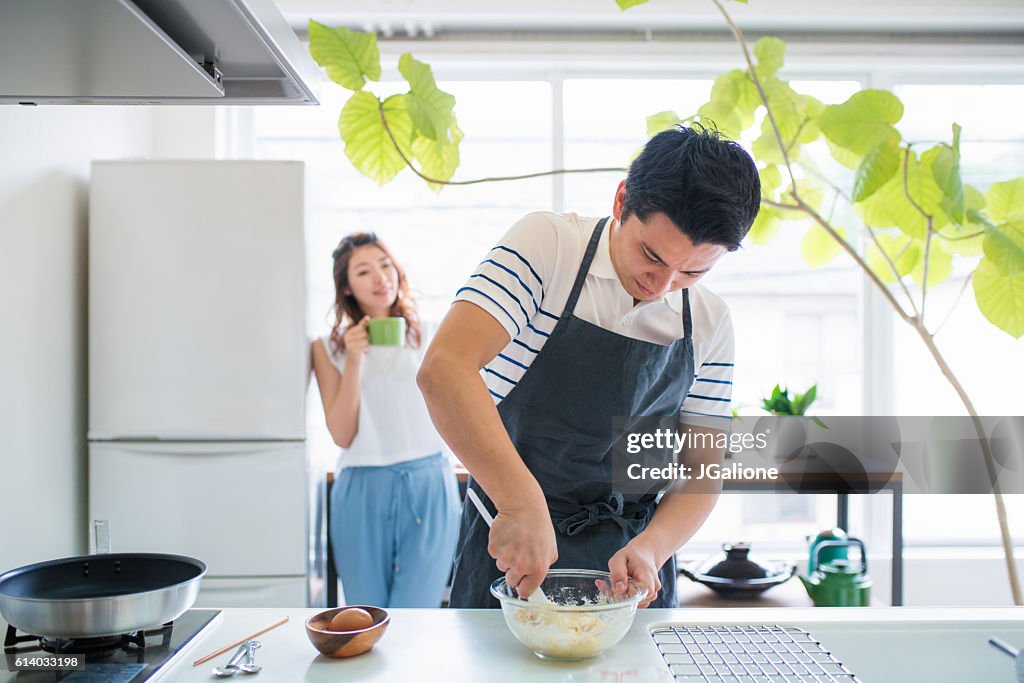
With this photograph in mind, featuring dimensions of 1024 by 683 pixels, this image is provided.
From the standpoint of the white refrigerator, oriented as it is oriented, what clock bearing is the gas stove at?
The gas stove is roughly at 12 o'clock from the white refrigerator.

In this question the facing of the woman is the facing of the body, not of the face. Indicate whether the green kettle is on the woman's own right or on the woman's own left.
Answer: on the woman's own left

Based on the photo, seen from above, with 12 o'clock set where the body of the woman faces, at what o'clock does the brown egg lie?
The brown egg is roughly at 12 o'clock from the woman.

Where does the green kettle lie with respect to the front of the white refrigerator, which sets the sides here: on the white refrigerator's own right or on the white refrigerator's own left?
on the white refrigerator's own left

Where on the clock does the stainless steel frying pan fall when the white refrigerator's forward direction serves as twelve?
The stainless steel frying pan is roughly at 12 o'clock from the white refrigerator.

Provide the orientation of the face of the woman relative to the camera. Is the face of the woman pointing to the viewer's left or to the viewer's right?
to the viewer's right

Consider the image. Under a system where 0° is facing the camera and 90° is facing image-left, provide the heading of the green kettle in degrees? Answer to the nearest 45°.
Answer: approximately 90°

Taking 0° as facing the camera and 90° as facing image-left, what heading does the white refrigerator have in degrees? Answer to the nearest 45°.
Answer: approximately 0°

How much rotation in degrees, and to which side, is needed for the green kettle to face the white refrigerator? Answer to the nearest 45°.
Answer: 0° — it already faces it

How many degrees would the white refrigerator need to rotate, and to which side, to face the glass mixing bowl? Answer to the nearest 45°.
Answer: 0° — it already faces it

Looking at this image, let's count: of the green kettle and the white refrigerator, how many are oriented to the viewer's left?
1
